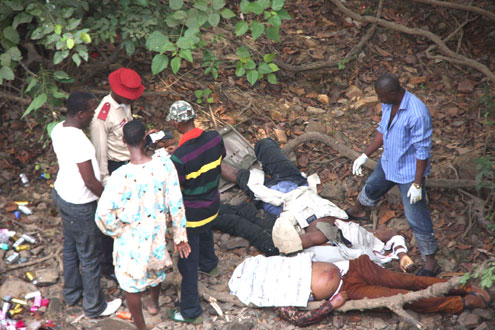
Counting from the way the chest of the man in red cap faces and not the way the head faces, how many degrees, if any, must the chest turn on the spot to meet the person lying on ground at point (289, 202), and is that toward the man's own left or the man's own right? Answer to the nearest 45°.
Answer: approximately 45° to the man's own left

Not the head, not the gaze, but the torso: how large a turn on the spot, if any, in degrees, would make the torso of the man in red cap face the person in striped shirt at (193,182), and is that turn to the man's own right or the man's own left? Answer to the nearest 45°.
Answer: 0° — they already face them

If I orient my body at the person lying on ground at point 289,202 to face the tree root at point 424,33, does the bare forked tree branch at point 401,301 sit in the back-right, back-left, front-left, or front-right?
back-right
